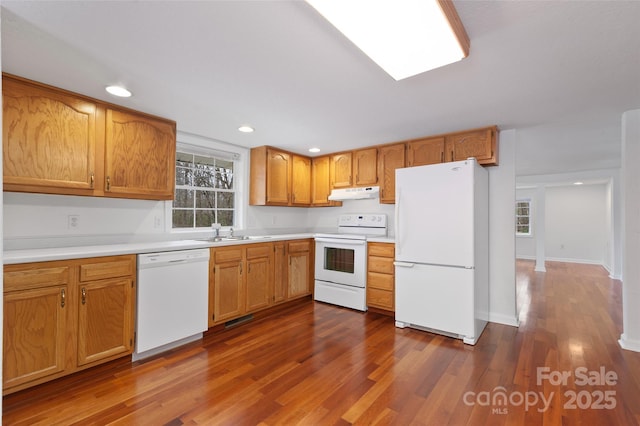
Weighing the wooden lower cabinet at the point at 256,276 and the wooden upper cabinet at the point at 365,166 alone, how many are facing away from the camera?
0

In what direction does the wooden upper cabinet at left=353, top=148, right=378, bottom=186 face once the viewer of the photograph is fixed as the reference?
facing the viewer and to the left of the viewer

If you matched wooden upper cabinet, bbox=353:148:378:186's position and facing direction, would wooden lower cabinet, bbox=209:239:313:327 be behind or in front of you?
in front

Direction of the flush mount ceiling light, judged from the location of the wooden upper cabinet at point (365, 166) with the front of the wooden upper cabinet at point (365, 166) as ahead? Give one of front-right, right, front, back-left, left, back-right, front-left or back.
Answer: front-left

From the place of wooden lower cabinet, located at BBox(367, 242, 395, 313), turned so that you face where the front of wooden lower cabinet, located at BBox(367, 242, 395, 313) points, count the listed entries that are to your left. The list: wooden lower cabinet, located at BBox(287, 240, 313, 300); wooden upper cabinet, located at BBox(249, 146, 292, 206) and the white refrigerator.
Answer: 1

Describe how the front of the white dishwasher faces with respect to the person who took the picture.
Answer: facing the viewer and to the right of the viewer
